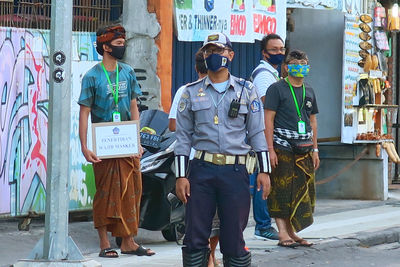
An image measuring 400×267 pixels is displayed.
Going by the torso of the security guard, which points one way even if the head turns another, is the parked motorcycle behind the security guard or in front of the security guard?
behind

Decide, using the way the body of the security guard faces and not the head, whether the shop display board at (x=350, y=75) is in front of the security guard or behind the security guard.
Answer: behind

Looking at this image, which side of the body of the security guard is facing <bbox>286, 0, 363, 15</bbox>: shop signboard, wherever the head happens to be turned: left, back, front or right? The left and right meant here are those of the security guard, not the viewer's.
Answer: back

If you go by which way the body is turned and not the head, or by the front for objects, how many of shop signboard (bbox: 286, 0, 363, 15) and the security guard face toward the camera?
2

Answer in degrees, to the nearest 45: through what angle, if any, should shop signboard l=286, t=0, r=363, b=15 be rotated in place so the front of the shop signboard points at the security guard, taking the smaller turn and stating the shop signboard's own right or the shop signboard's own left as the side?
0° — it already faces them

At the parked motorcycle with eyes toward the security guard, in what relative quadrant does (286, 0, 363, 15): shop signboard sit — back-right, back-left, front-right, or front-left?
back-left

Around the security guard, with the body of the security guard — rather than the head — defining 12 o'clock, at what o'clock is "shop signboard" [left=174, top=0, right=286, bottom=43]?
The shop signboard is roughly at 6 o'clock from the security guard.
